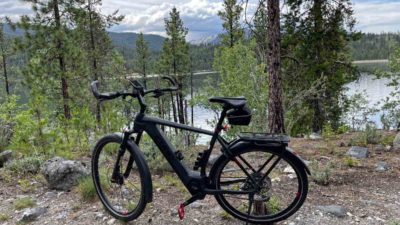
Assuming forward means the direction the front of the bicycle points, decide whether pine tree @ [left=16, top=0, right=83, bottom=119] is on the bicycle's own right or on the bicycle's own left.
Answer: on the bicycle's own right

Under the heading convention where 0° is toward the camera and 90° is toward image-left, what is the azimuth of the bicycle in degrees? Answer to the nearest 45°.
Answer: approximately 90°

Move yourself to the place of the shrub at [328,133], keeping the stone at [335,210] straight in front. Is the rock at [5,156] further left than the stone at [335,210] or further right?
right

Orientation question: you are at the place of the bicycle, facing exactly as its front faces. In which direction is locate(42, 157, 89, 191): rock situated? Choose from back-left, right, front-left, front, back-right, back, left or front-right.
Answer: front-right

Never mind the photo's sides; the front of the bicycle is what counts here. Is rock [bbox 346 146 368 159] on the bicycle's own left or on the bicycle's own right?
on the bicycle's own right

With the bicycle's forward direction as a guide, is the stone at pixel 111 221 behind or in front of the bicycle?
in front

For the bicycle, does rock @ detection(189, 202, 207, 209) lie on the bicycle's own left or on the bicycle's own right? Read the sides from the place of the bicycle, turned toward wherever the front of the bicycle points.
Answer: on the bicycle's own right

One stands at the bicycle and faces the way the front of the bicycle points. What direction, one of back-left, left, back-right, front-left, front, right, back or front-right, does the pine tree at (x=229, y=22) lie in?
right

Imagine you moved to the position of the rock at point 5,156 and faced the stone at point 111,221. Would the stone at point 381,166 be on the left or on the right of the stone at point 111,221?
left

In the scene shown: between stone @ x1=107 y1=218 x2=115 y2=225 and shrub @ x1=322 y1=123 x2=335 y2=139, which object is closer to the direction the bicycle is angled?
the stone

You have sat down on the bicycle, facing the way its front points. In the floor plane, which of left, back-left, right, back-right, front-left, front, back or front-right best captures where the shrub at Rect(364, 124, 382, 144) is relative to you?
back-right

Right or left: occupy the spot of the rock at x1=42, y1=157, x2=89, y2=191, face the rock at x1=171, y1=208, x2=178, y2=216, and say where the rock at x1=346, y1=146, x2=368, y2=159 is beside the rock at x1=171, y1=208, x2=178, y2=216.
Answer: left
